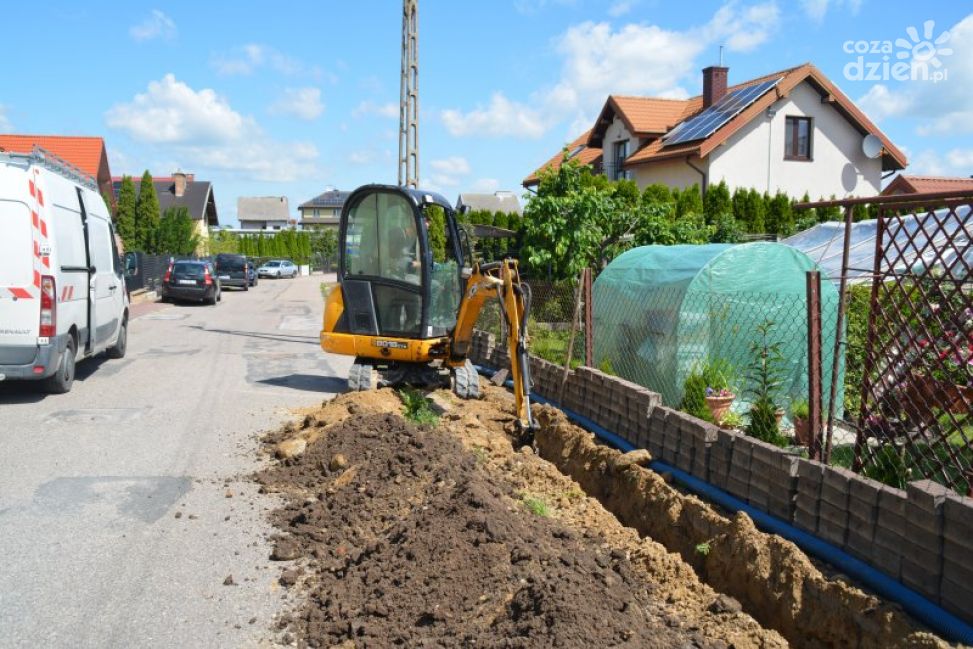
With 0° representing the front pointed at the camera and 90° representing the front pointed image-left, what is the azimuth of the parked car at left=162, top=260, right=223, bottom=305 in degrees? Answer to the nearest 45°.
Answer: approximately 180°

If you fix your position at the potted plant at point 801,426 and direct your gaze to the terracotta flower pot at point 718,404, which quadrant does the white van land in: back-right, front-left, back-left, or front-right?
front-left

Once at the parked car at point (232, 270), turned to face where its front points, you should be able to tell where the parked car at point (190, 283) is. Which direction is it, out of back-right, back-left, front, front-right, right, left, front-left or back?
back

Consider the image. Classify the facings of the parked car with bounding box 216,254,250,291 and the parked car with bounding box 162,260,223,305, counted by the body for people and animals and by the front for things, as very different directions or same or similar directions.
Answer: same or similar directions

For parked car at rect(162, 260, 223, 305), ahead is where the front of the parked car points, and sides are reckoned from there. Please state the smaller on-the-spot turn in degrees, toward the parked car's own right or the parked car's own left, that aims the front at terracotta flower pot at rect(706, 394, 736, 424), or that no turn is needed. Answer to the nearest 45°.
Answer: approximately 180°

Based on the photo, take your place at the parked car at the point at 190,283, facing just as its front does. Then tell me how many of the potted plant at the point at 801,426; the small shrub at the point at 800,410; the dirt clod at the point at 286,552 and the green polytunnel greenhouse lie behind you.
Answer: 4

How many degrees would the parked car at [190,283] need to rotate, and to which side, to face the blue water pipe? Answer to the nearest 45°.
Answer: approximately 180°

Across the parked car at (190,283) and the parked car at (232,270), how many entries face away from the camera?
2

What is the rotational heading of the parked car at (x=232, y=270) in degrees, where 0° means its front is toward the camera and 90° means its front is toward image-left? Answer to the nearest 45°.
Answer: approximately 180°

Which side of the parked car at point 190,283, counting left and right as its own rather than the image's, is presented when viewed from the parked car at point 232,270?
front

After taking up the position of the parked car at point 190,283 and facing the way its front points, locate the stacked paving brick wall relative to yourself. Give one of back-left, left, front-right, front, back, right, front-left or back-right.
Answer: back

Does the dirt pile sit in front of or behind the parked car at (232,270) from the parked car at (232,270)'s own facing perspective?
behind

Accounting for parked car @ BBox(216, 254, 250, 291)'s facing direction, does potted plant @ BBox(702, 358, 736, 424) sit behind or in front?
behind

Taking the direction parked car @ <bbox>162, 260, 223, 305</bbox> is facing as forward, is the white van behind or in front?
behind

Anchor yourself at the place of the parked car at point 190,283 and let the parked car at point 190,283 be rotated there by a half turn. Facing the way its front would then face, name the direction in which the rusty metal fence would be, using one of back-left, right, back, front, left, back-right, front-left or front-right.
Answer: front

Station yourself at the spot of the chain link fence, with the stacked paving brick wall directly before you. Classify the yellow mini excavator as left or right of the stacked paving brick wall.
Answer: right

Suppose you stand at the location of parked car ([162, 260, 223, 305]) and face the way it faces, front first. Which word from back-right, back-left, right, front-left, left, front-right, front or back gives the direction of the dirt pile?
back
